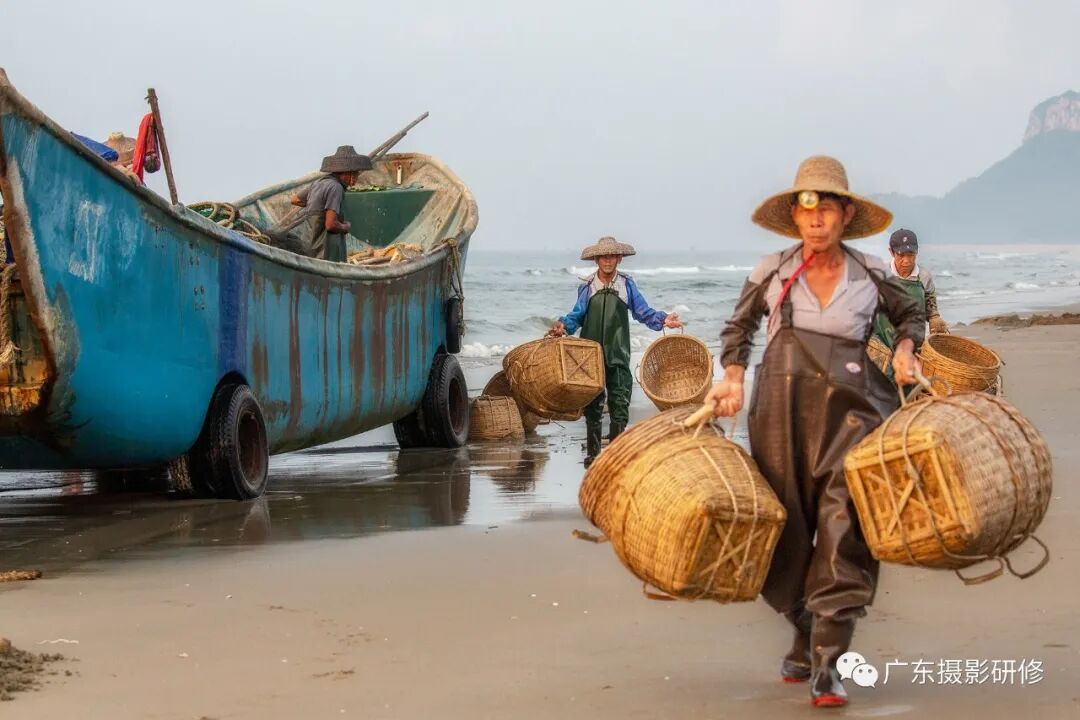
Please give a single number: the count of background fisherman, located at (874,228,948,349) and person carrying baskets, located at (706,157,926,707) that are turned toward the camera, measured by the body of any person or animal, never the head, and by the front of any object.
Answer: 2

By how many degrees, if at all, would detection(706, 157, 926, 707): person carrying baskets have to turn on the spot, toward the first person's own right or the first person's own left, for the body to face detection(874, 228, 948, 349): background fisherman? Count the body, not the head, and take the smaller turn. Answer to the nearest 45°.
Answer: approximately 180°

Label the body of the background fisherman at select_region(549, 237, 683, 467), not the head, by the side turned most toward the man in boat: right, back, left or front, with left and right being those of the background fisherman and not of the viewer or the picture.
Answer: right

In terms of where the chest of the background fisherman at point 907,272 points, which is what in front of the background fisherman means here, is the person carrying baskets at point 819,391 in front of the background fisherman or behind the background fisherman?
in front

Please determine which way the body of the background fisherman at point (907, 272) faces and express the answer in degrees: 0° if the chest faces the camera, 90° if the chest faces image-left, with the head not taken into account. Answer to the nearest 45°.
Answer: approximately 0°

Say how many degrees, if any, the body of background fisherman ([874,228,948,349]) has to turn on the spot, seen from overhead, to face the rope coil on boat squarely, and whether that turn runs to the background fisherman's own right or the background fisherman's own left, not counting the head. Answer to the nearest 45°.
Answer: approximately 90° to the background fisherman's own right

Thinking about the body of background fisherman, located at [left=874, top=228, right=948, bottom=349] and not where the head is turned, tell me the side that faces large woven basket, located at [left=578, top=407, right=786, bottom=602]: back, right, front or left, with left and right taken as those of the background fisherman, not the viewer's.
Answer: front

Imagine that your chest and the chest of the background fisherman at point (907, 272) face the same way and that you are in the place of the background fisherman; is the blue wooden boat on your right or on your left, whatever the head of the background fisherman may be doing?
on your right
